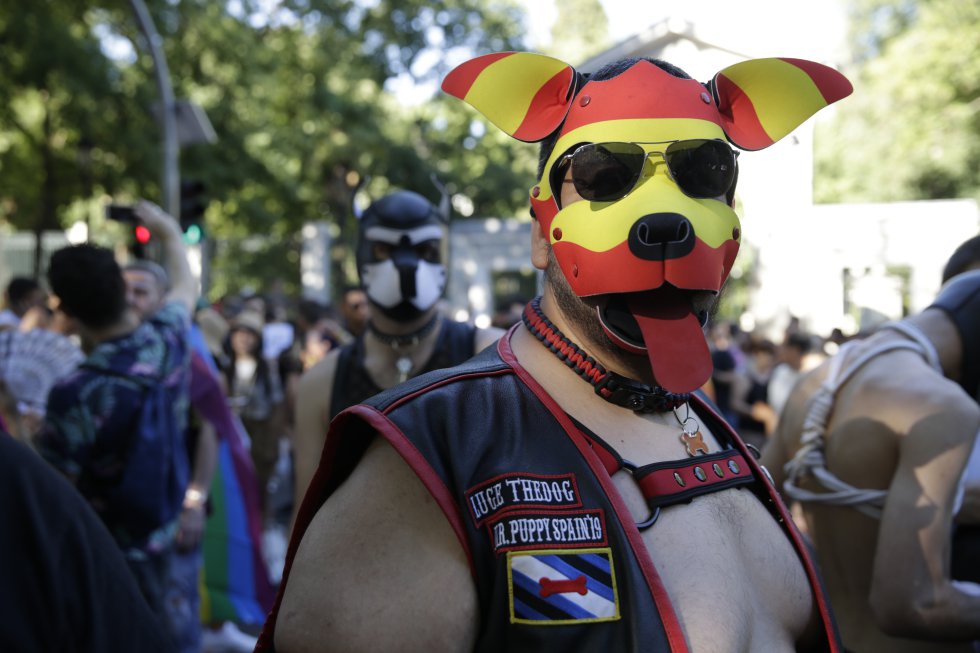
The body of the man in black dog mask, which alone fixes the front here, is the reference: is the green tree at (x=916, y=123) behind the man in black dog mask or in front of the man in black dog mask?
behind

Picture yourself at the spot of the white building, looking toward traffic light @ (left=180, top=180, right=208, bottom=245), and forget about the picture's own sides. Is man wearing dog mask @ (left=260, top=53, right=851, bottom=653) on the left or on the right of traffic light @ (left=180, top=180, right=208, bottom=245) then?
left

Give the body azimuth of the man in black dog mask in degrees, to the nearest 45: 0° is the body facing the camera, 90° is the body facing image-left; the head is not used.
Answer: approximately 0°

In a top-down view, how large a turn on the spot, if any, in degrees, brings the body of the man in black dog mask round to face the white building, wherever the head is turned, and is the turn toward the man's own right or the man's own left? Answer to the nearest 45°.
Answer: approximately 135° to the man's own left

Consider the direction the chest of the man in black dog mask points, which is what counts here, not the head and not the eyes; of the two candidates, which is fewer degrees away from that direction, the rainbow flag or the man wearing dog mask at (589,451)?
the man wearing dog mask

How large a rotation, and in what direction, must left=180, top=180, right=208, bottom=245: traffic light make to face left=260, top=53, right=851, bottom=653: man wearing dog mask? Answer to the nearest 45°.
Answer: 0° — it already faces them

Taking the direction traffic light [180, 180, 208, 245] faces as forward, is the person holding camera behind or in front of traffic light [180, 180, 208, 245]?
in front

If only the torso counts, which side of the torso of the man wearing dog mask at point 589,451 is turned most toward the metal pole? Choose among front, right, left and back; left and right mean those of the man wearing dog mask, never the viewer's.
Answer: back

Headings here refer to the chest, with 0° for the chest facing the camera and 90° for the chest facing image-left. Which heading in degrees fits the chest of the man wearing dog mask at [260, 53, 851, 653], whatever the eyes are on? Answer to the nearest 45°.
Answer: approximately 315°

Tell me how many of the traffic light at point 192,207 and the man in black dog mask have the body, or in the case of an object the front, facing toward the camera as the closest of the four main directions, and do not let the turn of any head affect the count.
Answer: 2

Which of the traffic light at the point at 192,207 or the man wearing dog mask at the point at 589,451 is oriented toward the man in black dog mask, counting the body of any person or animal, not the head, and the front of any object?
the traffic light

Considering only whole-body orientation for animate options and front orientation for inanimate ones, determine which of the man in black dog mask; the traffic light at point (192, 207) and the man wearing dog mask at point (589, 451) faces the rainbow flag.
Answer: the traffic light
